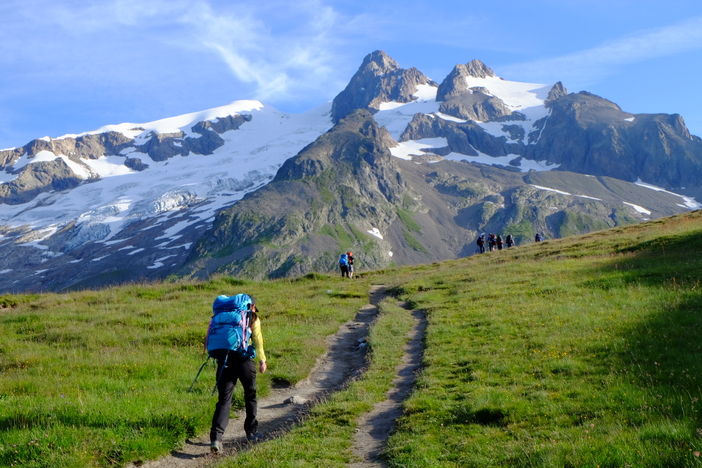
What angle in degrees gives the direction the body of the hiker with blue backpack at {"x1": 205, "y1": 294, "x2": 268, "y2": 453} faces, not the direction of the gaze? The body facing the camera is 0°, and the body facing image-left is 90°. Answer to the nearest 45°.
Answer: approximately 225°
